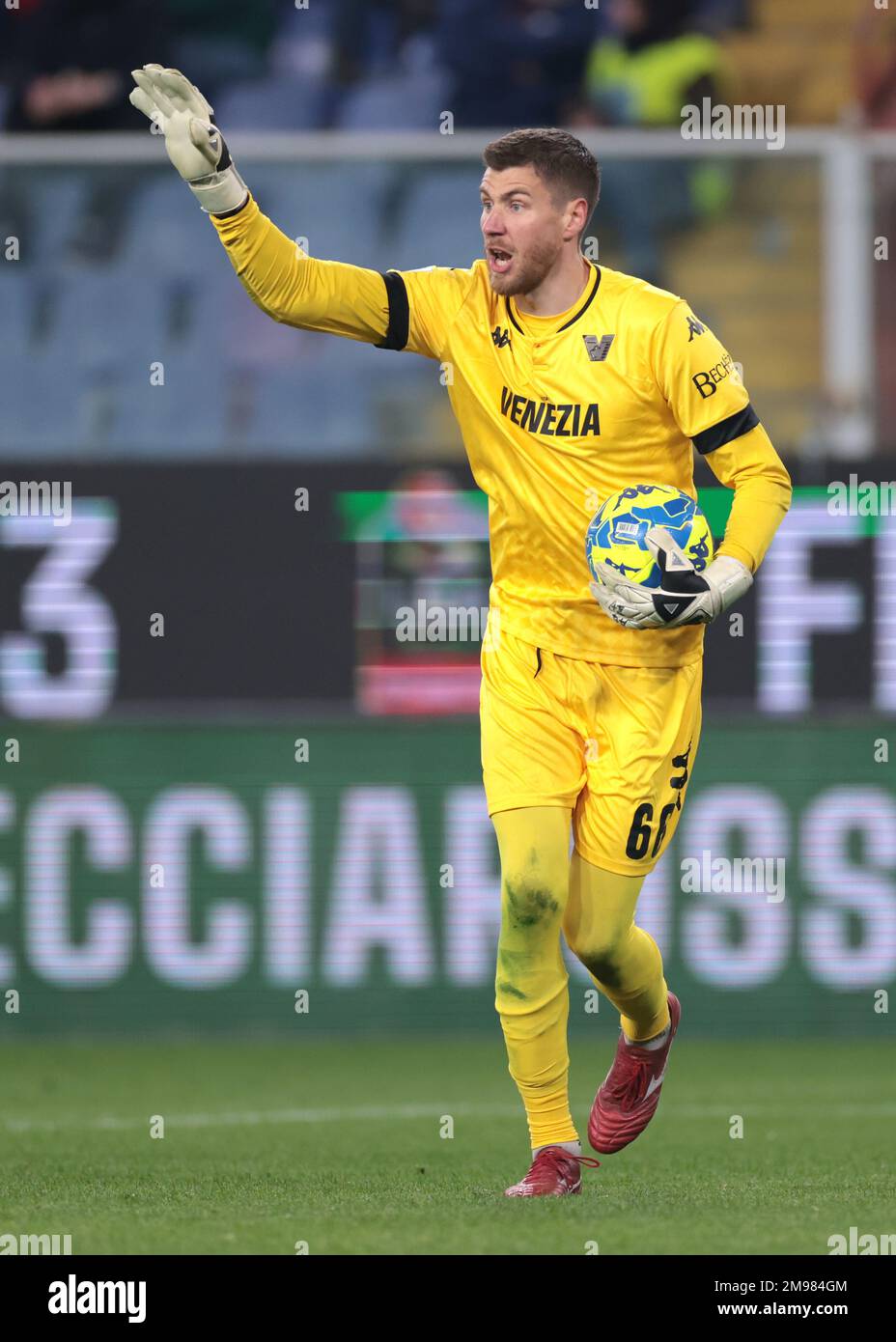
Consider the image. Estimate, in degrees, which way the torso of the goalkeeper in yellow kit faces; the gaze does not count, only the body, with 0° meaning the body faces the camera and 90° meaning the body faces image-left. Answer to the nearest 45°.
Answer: approximately 45°

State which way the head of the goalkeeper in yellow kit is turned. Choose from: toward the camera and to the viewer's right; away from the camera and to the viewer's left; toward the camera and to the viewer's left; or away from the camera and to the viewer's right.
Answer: toward the camera and to the viewer's left
